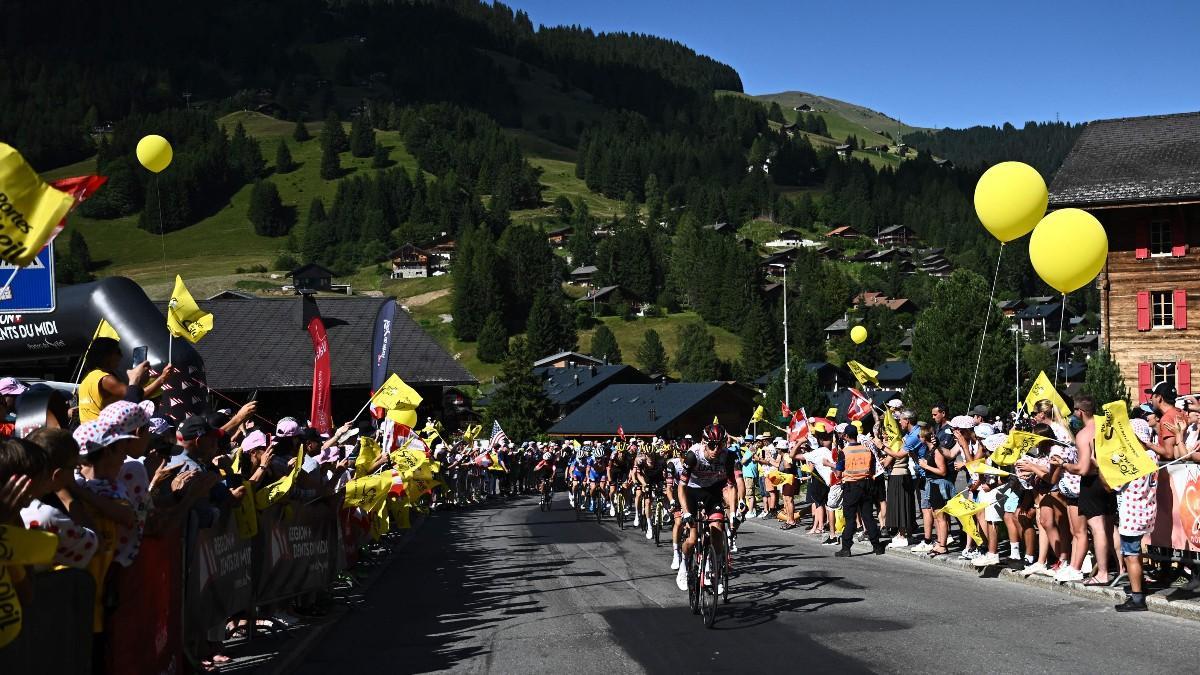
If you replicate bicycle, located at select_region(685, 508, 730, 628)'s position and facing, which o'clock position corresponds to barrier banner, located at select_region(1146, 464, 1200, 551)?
The barrier banner is roughly at 9 o'clock from the bicycle.

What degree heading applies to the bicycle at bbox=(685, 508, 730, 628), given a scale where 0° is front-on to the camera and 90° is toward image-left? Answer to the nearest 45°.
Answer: approximately 0°

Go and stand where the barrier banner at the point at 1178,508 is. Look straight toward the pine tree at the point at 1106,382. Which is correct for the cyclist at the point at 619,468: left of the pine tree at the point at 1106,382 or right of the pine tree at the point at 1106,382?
left

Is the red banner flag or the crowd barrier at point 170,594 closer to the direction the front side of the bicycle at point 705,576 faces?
the crowd barrier

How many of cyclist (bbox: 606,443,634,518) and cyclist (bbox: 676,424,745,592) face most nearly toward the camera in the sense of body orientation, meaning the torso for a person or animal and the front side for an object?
2

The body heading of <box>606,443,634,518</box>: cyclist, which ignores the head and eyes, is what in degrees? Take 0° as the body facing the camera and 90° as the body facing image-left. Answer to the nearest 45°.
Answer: approximately 0°

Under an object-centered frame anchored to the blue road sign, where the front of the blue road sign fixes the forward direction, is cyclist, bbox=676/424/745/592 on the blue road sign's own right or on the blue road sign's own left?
on the blue road sign's own left

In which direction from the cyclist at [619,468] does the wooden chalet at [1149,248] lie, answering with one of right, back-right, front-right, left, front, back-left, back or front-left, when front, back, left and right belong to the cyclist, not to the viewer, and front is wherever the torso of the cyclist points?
back-left

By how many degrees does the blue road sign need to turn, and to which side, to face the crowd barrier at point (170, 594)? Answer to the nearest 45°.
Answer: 0° — it already faces it
